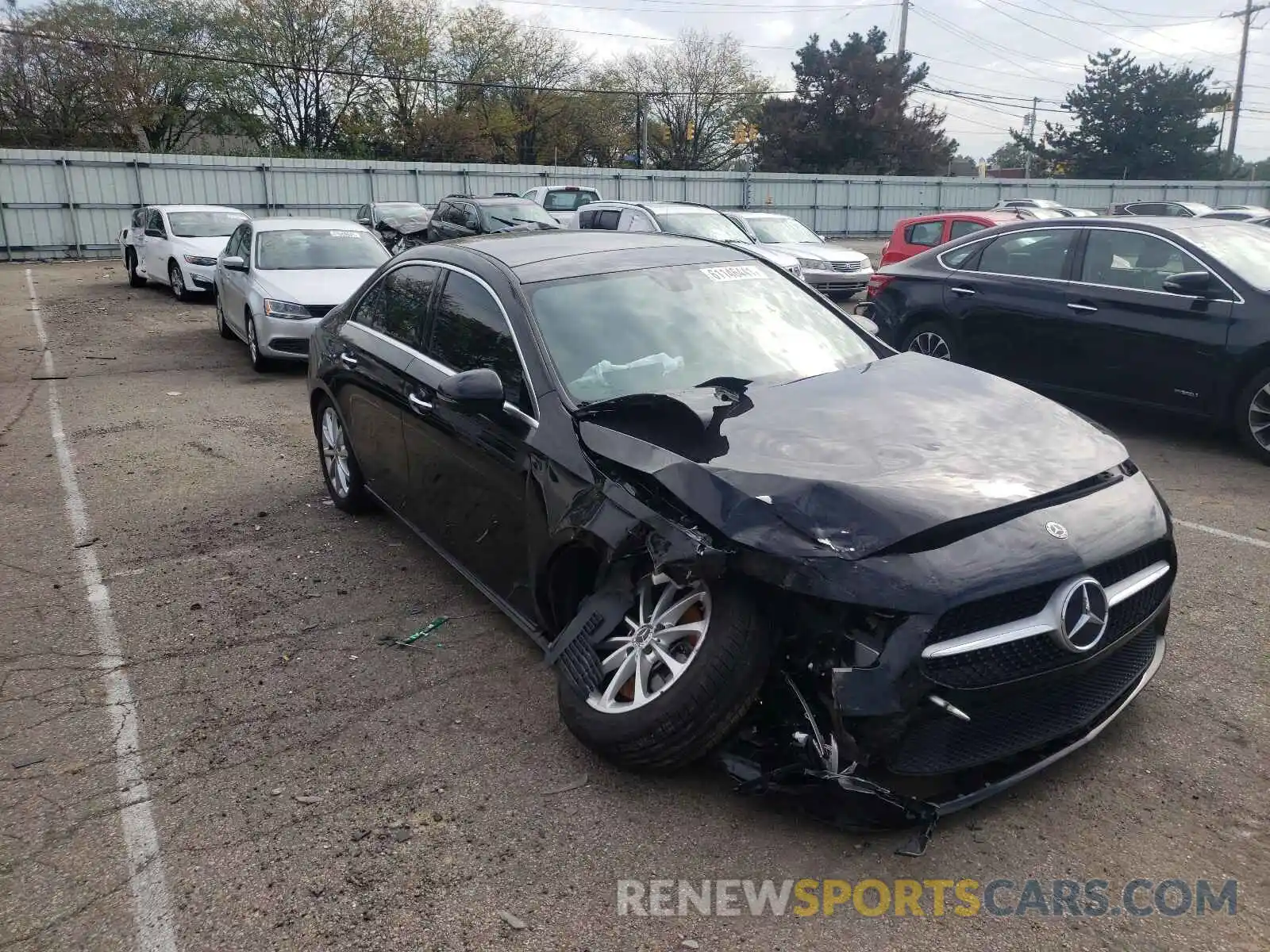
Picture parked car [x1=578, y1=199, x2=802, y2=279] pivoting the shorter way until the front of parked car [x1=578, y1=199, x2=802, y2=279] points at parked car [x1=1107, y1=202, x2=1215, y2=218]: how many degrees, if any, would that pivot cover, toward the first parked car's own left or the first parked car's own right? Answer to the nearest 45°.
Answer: approximately 90° to the first parked car's own left

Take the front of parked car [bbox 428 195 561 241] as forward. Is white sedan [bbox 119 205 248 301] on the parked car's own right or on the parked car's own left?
on the parked car's own right

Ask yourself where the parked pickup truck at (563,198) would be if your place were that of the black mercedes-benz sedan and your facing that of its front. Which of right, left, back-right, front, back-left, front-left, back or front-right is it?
back-left
